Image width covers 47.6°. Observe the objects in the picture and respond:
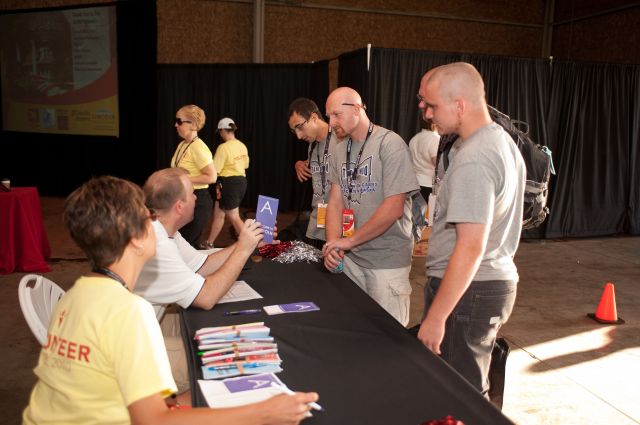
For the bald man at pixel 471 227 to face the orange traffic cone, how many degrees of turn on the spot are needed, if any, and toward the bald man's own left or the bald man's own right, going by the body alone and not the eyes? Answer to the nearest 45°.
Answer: approximately 90° to the bald man's own right

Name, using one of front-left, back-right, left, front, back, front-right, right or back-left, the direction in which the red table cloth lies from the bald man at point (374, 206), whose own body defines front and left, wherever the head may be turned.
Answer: right

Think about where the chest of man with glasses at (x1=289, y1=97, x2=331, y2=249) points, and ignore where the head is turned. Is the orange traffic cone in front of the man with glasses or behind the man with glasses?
behind

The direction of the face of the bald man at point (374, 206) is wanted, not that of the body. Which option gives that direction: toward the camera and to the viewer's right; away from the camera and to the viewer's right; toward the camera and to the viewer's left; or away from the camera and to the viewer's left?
toward the camera and to the viewer's left

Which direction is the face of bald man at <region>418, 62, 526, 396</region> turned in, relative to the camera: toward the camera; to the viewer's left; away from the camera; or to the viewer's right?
to the viewer's left

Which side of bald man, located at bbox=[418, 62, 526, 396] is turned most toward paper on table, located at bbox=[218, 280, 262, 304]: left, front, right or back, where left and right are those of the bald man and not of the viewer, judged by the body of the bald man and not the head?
front

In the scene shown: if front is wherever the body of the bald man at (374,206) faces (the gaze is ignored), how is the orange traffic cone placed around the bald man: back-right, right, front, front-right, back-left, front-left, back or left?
back

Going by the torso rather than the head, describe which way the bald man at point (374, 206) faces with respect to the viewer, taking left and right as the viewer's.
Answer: facing the viewer and to the left of the viewer

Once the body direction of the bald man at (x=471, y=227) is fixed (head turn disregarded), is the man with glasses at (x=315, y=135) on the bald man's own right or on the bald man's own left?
on the bald man's own right

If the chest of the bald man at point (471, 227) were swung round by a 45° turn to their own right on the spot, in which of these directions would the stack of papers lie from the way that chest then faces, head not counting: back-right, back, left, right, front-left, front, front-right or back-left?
left

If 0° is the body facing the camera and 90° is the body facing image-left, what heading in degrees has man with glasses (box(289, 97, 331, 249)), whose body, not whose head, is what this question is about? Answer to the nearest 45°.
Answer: approximately 45°

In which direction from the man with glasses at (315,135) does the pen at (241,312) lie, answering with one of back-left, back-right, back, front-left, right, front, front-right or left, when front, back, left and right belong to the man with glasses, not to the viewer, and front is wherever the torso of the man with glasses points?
front-left

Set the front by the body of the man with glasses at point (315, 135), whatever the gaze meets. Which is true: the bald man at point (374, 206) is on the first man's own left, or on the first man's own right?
on the first man's own left

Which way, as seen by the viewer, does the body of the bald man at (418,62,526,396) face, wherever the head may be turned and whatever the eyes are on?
to the viewer's left
